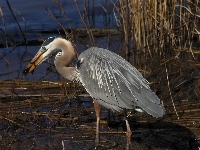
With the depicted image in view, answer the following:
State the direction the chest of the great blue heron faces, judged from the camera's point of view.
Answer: to the viewer's left
